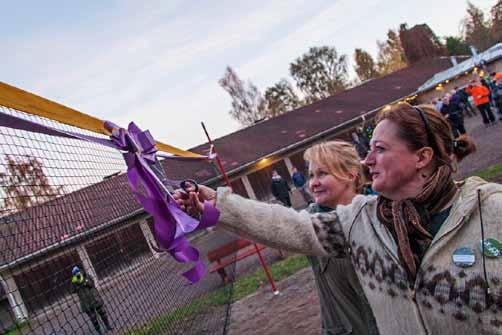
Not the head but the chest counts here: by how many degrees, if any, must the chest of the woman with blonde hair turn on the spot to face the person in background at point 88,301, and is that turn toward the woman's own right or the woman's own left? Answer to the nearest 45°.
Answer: approximately 90° to the woman's own right

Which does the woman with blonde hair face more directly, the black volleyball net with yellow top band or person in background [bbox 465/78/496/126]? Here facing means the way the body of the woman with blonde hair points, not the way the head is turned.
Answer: the black volleyball net with yellow top band

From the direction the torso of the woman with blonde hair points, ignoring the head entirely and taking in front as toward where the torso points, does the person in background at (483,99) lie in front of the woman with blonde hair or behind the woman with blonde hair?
behind

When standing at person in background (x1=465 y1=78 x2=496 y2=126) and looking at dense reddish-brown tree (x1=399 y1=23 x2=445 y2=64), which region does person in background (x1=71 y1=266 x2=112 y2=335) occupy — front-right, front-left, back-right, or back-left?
back-left

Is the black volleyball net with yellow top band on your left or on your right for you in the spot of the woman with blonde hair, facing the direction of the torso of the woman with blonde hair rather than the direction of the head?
on your right

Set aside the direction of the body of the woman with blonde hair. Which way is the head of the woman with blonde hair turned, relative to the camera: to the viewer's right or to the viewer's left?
to the viewer's left

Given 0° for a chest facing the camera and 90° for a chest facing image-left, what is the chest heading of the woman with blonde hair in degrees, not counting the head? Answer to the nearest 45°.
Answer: approximately 45°

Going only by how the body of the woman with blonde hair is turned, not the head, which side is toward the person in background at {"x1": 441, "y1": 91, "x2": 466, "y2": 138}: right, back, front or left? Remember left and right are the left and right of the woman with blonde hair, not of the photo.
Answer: back

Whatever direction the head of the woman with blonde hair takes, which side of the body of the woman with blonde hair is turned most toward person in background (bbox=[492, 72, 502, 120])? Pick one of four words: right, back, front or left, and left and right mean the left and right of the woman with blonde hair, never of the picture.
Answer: back
